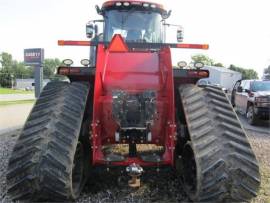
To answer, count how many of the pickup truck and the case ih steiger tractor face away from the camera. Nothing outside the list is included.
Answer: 1

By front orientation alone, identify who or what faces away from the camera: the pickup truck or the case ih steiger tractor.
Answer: the case ih steiger tractor

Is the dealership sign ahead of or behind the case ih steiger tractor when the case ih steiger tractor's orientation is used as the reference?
ahead

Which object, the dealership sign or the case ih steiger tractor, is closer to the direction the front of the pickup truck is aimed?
the case ih steiger tractor

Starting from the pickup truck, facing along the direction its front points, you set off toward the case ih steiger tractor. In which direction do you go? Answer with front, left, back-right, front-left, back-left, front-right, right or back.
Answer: front-right

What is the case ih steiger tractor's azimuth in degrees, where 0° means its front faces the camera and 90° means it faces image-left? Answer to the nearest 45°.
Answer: approximately 180°

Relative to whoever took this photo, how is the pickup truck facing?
facing the viewer and to the right of the viewer
